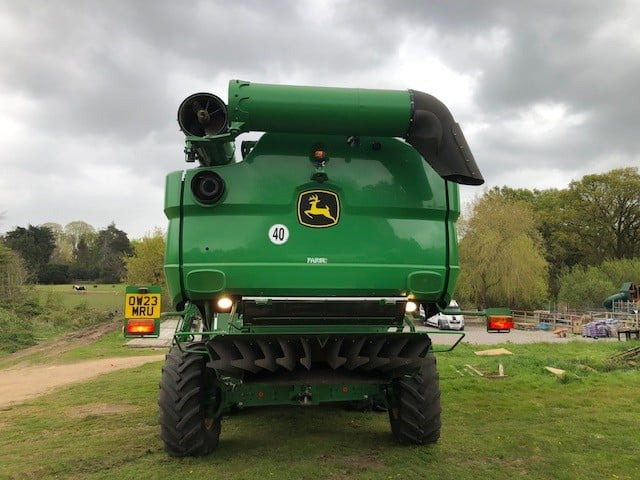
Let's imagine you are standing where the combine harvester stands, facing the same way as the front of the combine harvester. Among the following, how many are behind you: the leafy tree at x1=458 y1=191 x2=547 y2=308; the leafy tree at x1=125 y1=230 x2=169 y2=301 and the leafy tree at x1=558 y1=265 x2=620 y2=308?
0

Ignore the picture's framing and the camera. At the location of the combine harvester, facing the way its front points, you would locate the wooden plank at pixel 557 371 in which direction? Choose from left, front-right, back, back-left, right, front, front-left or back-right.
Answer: front-right

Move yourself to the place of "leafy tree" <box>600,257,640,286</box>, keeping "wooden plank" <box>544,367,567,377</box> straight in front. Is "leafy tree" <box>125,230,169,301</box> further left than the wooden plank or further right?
right

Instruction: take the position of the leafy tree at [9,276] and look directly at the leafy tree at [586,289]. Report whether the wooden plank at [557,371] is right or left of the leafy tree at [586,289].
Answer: right

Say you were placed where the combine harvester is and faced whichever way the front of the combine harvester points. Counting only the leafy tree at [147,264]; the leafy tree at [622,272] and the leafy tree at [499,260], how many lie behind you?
0

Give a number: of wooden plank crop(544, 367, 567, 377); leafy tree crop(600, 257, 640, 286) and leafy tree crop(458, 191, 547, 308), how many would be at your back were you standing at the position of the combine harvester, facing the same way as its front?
0

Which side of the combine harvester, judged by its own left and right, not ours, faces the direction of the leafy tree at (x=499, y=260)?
front

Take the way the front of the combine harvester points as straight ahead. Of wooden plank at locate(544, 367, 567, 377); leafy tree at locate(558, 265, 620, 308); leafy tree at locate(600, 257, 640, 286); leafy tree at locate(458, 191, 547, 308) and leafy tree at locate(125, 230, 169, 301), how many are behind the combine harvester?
0

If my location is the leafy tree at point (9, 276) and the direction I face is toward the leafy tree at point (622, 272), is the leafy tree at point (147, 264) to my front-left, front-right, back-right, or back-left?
front-left

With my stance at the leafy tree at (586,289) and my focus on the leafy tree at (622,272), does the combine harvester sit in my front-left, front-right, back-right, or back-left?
back-right

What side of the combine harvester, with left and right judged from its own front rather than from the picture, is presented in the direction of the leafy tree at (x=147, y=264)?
front

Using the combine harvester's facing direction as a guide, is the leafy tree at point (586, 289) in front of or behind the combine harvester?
in front

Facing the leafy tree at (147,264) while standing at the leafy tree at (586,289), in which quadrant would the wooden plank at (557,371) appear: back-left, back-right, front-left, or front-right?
front-left

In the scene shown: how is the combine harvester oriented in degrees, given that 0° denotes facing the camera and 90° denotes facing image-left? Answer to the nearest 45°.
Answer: approximately 180°

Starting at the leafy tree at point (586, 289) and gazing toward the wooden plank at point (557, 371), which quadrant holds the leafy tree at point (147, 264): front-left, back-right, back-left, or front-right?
front-right

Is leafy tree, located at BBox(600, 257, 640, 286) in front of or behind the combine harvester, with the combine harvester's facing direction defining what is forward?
in front
